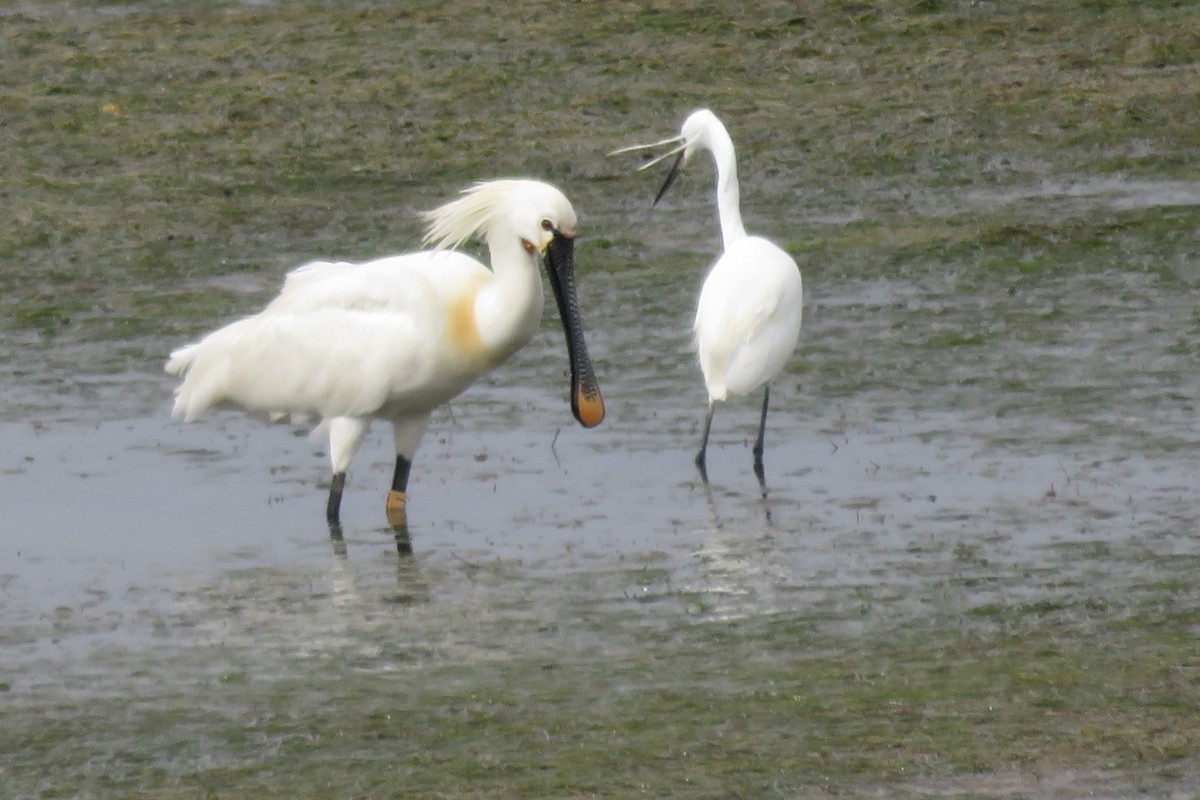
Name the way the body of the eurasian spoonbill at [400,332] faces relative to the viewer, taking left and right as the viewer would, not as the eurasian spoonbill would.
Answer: facing to the right of the viewer
